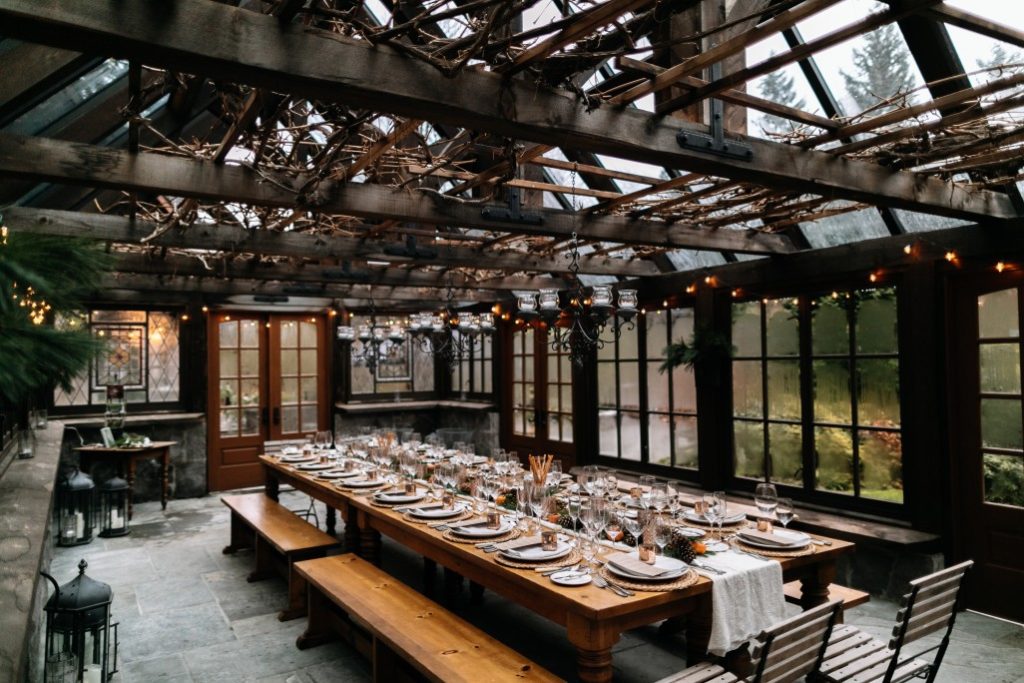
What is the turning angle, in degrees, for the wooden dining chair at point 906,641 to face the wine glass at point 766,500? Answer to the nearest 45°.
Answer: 0° — it already faces it

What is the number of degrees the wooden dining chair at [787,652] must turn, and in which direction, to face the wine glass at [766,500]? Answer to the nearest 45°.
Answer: approximately 45° to its right

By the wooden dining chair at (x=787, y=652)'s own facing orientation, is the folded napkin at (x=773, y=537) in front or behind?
in front

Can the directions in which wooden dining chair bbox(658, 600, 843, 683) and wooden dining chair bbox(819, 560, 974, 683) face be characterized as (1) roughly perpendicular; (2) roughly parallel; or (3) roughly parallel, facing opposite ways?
roughly parallel

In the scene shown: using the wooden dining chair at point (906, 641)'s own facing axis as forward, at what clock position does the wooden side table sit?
The wooden side table is roughly at 11 o'clock from the wooden dining chair.

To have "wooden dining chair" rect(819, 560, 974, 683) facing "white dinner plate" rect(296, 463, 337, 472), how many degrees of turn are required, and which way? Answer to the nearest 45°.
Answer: approximately 45° to its left

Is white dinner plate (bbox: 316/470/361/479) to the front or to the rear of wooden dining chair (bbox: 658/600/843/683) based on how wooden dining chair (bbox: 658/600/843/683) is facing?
to the front

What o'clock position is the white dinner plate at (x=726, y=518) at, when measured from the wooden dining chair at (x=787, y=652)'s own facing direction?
The white dinner plate is roughly at 1 o'clock from the wooden dining chair.

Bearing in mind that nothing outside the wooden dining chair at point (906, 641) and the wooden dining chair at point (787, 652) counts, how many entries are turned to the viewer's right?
0

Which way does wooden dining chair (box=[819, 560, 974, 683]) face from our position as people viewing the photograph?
facing away from the viewer and to the left of the viewer

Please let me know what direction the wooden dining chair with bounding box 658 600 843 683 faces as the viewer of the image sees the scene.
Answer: facing away from the viewer and to the left of the viewer

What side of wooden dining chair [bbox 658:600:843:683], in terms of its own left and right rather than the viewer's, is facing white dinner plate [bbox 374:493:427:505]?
front

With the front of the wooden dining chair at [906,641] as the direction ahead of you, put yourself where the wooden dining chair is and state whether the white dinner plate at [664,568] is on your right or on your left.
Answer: on your left
